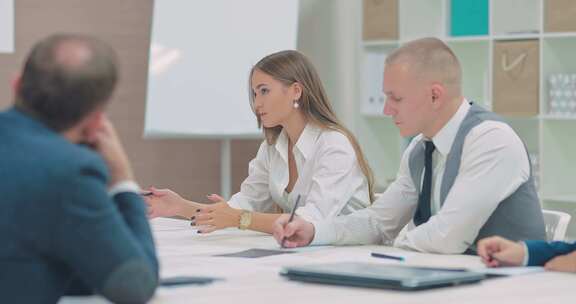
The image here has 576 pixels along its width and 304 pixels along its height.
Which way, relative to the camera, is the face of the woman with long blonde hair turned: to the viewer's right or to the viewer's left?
to the viewer's left

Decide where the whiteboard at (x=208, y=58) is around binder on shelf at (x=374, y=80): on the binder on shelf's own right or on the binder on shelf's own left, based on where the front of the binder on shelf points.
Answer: on the binder on shelf's own right

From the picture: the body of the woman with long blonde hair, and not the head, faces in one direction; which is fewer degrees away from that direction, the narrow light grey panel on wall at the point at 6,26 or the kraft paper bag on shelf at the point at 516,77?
the narrow light grey panel on wall

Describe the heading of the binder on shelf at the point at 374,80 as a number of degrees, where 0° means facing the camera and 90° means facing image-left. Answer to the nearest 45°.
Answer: approximately 0°

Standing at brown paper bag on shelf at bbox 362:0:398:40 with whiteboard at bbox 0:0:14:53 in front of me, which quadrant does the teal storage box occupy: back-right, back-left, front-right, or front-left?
back-left
